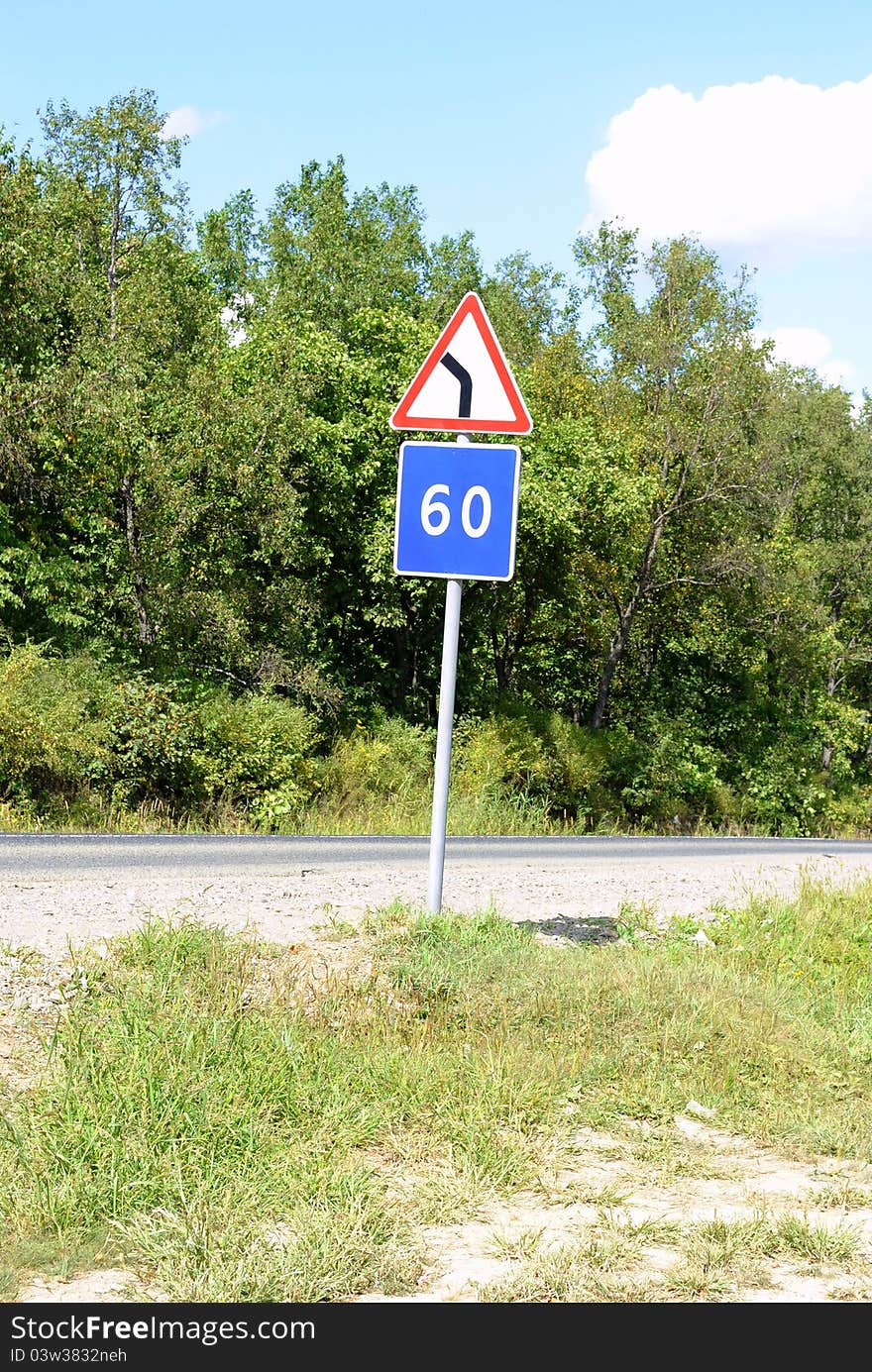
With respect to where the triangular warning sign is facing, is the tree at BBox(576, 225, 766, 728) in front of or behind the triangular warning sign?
behind

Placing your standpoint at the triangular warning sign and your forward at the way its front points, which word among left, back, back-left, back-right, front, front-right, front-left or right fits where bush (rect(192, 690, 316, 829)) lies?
back

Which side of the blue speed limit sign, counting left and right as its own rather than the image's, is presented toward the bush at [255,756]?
back

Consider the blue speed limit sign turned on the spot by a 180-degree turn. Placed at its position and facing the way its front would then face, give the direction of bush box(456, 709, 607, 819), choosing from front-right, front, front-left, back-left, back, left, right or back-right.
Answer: front

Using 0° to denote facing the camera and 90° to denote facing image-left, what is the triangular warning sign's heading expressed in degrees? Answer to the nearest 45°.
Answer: approximately 0°

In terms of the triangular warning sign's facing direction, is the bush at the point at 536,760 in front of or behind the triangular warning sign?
behind

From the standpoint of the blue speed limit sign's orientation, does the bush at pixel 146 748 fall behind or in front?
behind

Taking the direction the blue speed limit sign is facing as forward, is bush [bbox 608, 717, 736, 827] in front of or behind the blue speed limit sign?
behind

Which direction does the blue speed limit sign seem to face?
toward the camera

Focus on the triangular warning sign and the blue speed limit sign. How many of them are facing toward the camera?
2

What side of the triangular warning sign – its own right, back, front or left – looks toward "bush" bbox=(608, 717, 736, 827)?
back
